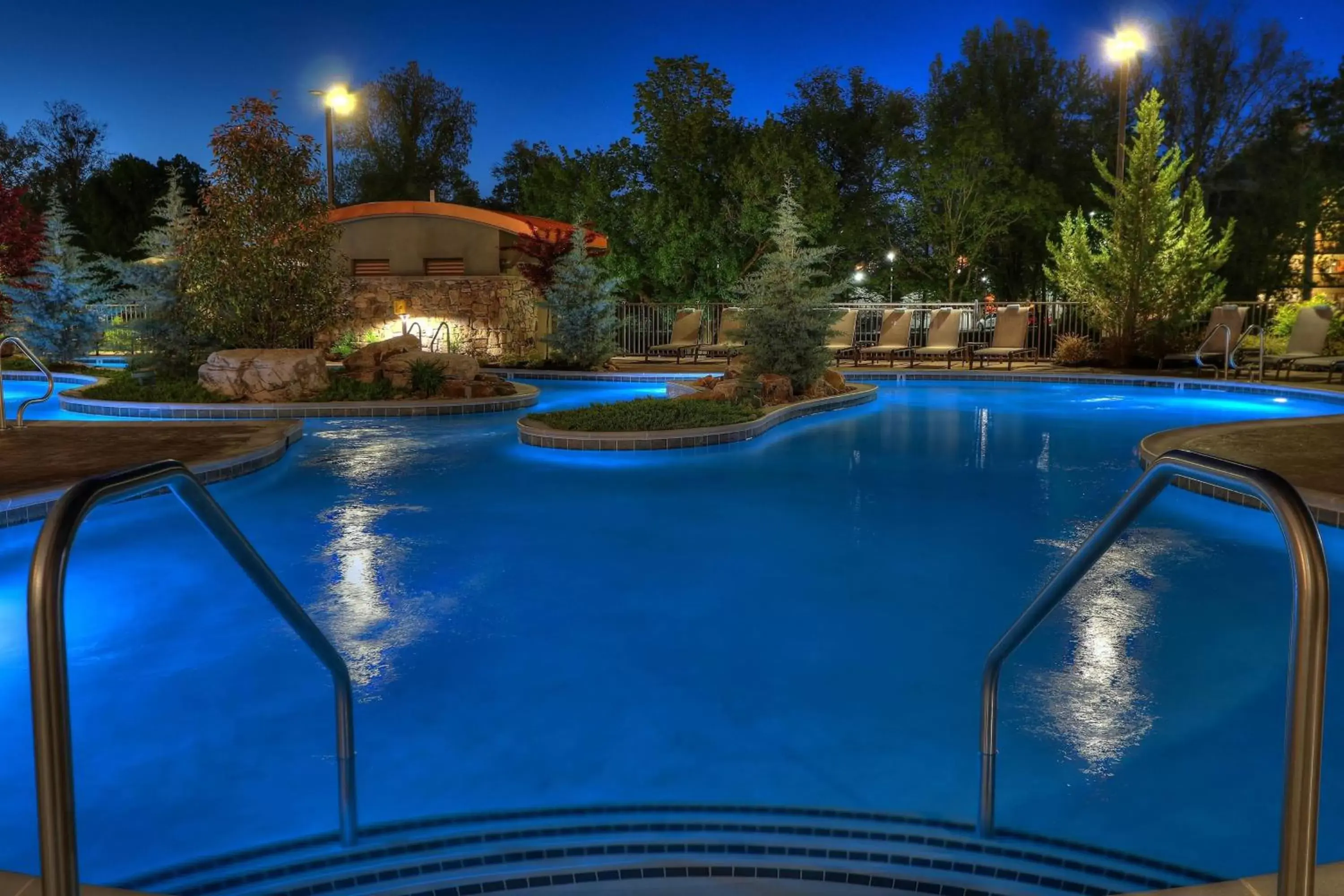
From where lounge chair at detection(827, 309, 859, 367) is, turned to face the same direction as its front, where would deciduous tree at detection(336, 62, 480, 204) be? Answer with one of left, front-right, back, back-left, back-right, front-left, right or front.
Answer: right

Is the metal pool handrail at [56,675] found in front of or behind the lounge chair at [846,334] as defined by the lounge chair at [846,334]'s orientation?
in front

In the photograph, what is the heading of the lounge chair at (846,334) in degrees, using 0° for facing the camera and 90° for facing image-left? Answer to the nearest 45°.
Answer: approximately 45°

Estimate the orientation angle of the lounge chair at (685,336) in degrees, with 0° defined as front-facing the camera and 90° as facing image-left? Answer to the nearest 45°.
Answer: approximately 45°

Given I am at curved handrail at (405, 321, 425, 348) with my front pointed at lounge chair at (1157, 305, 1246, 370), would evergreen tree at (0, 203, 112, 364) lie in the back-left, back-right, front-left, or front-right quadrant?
back-right

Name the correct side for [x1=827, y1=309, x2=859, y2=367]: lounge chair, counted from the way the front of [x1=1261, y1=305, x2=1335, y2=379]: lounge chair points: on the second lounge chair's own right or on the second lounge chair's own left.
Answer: on the second lounge chair's own right

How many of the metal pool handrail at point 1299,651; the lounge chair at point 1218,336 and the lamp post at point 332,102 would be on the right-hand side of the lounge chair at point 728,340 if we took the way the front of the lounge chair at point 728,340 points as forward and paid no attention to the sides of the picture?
1

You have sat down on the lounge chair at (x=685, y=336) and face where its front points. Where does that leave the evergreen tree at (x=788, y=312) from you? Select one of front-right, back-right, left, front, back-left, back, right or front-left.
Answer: front-left

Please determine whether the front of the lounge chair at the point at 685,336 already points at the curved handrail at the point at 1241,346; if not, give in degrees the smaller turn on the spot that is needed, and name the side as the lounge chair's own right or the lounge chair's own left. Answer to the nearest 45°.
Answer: approximately 90° to the lounge chair's own left
